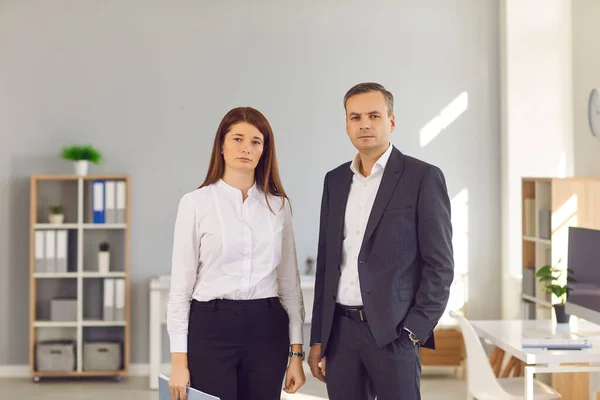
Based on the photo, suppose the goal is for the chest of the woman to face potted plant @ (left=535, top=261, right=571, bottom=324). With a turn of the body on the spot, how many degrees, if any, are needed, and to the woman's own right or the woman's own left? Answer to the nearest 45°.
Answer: approximately 135° to the woman's own left

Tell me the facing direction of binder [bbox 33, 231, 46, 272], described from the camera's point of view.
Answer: facing the viewer

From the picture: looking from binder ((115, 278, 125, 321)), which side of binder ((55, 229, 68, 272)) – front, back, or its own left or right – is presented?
left

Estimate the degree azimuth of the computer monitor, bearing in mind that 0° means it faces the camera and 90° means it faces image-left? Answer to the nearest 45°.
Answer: approximately 45°

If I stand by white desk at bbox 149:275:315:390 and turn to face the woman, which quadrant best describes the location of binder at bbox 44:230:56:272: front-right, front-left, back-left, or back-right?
back-right

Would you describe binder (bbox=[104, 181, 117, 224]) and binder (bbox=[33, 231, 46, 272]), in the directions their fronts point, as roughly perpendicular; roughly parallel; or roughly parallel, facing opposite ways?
roughly parallel

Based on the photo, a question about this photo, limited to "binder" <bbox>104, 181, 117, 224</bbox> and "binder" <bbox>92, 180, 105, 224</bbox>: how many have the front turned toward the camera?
2

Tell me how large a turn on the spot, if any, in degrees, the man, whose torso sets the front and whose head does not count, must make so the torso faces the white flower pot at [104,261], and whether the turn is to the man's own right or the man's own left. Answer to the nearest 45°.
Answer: approximately 90° to the man's own right

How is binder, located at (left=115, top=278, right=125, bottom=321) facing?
toward the camera

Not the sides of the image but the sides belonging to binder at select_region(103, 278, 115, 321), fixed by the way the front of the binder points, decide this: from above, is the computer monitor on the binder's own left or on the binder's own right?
on the binder's own left

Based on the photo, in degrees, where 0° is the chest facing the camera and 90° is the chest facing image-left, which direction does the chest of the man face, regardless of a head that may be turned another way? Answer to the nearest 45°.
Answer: approximately 45°

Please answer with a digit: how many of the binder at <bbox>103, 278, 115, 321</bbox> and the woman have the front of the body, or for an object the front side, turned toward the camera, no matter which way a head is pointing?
2

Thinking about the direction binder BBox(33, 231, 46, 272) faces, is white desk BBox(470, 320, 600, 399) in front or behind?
in front

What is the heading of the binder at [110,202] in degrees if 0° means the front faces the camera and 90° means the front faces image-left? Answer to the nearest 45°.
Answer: approximately 0°

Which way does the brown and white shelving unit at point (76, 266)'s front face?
toward the camera

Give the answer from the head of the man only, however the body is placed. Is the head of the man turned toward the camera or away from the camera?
toward the camera

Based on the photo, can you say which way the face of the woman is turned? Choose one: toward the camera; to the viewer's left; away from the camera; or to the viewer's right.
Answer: toward the camera
